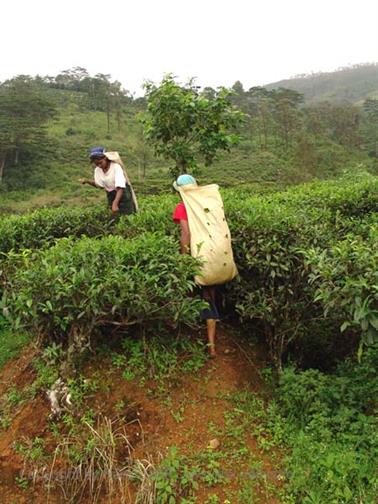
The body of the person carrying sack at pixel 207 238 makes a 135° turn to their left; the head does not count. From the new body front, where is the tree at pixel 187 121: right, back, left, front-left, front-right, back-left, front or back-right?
back

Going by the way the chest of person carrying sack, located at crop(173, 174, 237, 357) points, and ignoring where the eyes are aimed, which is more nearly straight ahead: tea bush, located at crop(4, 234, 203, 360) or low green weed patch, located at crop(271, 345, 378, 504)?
the tea bush

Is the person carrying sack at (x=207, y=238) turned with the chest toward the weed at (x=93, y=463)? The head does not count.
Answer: no

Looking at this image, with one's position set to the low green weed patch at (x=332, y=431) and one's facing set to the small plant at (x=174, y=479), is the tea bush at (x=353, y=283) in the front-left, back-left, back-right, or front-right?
back-right

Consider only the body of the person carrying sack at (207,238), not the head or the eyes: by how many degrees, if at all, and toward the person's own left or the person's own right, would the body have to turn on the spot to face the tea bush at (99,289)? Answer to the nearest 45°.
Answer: approximately 90° to the person's own left

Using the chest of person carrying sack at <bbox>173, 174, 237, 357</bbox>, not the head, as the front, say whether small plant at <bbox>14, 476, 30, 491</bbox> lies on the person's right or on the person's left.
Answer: on the person's left

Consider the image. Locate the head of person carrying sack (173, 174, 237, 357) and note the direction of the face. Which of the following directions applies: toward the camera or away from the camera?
away from the camera

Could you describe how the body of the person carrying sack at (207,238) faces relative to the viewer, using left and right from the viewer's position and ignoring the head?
facing away from the viewer and to the left of the viewer

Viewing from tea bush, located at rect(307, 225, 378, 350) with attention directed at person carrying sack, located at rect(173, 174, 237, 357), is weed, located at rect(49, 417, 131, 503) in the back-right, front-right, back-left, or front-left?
front-left

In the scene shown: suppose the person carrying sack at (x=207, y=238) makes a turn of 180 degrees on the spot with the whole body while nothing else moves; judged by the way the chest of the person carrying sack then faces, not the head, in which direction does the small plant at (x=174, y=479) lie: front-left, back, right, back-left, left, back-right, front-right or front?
front-right

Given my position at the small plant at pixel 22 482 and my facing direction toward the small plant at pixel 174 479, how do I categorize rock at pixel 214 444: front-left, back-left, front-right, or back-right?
front-left
